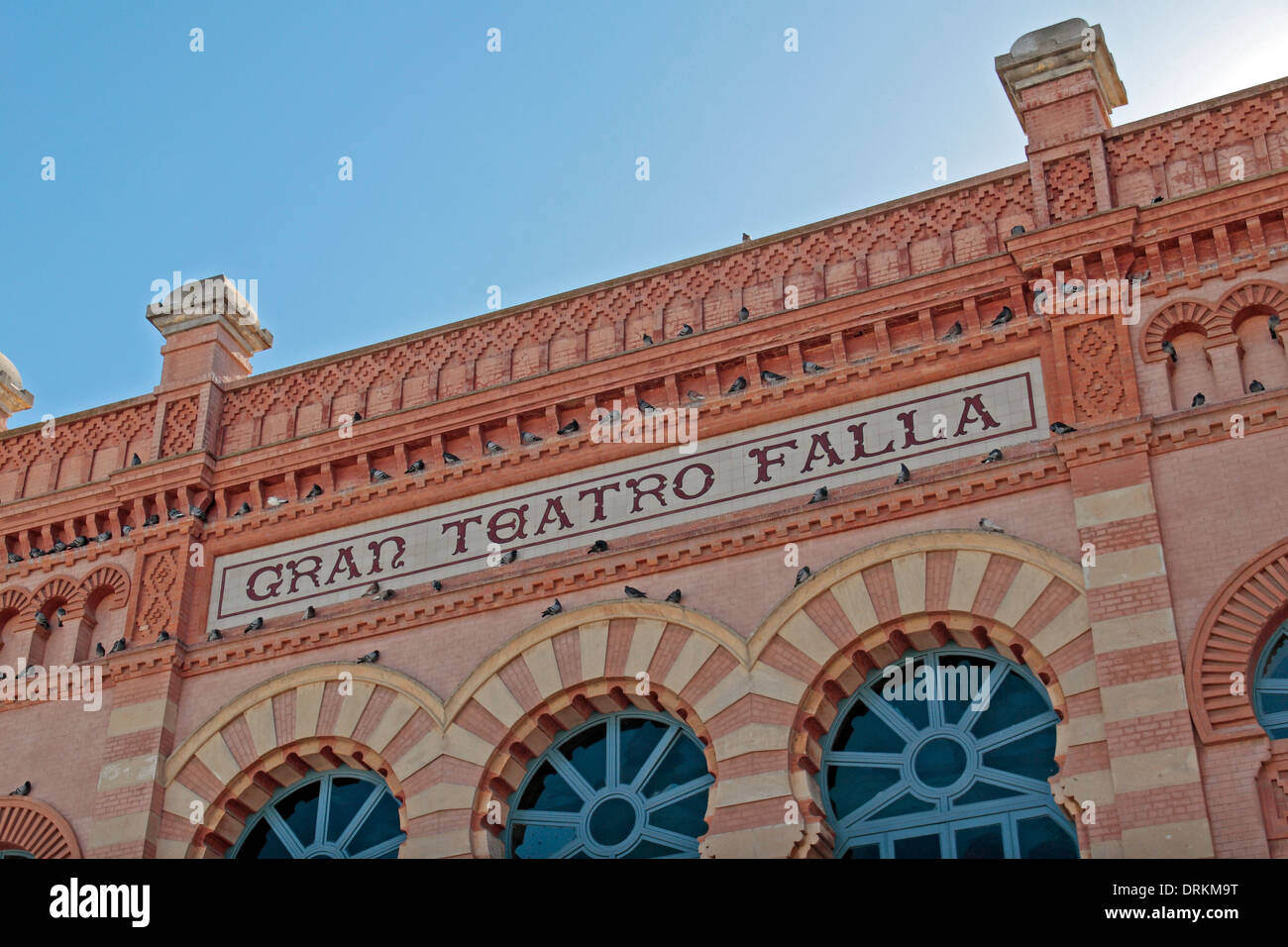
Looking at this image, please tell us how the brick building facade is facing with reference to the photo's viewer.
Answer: facing the viewer and to the left of the viewer
